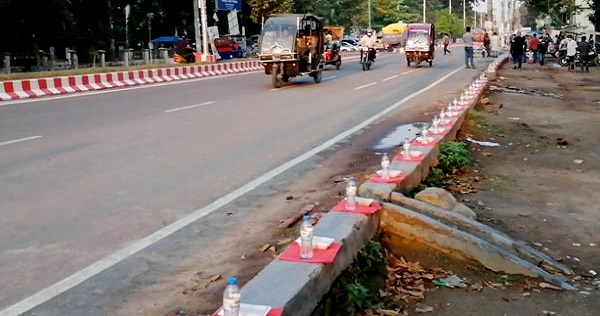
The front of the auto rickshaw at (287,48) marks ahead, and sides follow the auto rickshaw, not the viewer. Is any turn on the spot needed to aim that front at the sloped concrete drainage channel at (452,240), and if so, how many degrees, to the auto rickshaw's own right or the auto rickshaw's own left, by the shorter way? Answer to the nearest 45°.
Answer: approximately 45° to the auto rickshaw's own left

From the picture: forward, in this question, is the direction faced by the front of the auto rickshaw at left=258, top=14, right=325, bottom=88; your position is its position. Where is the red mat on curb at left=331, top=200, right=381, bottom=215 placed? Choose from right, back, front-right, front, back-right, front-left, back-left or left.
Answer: front-left

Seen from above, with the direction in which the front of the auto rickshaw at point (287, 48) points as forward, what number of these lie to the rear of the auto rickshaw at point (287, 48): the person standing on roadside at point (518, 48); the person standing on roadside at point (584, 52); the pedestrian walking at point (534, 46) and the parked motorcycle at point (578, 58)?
4

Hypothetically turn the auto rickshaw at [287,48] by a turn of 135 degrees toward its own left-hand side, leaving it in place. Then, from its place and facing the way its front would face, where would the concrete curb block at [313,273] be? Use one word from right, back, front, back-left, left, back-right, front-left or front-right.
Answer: right

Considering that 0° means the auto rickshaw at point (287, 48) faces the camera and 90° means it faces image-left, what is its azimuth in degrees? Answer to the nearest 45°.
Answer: approximately 45°

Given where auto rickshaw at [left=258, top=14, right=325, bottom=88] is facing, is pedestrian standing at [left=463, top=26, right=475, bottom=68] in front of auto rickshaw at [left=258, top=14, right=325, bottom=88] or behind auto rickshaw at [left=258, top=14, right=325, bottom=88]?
behind

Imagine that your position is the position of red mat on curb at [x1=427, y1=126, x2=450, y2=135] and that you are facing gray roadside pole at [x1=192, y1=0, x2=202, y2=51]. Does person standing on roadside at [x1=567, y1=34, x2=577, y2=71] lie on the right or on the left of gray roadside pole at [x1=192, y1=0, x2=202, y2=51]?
right

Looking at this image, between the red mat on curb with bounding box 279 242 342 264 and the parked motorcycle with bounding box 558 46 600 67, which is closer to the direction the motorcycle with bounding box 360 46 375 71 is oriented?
the red mat on curb

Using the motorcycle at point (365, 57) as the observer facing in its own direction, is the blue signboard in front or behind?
behind
